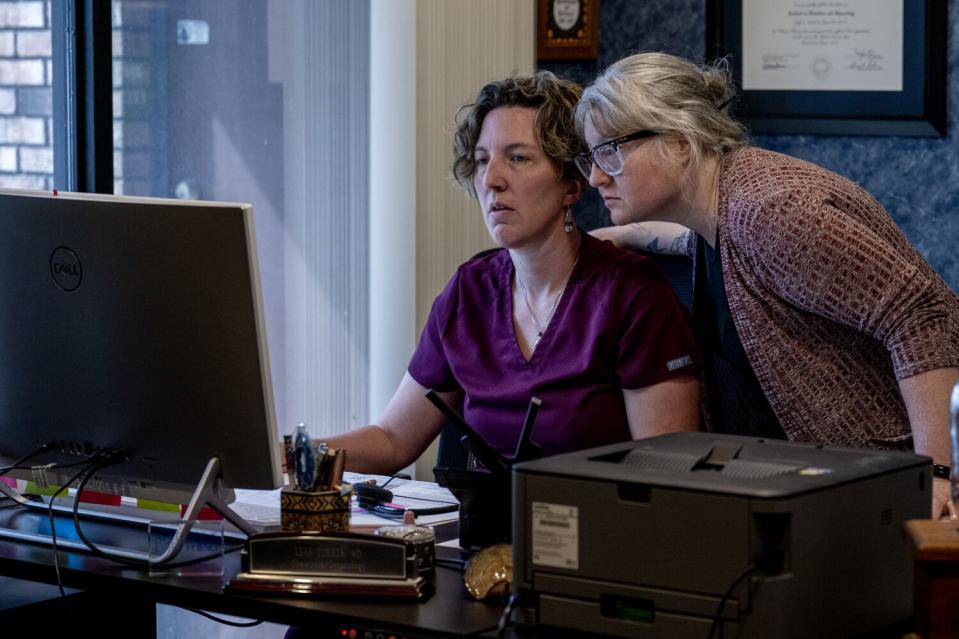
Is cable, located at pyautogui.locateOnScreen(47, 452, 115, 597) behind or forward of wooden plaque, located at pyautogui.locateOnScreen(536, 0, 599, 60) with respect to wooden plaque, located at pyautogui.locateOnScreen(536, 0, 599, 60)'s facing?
forward

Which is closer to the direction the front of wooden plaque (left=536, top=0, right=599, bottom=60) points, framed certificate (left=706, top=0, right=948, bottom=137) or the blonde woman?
the blonde woman

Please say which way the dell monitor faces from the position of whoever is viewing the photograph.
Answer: facing away from the viewer and to the right of the viewer

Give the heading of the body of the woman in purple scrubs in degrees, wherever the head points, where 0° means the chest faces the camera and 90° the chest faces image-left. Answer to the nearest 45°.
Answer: approximately 45°

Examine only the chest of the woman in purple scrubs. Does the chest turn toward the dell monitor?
yes

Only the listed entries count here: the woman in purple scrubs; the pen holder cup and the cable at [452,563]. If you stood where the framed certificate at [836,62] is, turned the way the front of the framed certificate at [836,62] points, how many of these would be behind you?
0

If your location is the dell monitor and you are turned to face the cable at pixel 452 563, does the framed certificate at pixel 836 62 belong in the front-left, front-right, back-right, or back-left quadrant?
front-left

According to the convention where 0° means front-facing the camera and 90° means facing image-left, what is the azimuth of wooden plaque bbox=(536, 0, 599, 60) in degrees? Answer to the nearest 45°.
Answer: approximately 0°

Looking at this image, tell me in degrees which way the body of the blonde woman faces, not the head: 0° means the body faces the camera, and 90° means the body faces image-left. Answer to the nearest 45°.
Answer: approximately 90°

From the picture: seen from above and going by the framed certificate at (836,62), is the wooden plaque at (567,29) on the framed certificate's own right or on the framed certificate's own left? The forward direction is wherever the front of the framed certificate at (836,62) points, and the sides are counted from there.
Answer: on the framed certificate's own right

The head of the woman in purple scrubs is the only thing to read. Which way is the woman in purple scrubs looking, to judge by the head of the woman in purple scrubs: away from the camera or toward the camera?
toward the camera

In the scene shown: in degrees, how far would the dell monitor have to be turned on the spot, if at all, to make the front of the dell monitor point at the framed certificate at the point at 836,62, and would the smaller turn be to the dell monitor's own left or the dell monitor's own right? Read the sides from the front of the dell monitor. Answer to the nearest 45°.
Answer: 0° — it already faces it

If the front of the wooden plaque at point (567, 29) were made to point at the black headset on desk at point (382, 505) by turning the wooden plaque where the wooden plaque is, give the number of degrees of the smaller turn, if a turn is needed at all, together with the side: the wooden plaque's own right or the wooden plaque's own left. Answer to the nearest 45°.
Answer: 0° — it already faces it

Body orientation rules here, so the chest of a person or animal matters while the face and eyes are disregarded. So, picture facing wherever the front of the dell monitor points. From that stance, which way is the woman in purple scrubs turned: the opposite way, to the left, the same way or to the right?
the opposite way

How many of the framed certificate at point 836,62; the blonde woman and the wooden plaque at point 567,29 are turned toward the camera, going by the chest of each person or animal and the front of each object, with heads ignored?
2

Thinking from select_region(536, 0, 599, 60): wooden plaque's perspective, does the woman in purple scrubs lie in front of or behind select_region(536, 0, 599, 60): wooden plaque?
in front

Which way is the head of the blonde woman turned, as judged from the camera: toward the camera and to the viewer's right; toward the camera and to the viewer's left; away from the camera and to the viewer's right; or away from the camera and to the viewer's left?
toward the camera and to the viewer's left

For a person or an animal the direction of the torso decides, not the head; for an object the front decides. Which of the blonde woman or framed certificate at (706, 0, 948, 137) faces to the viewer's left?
the blonde woman
